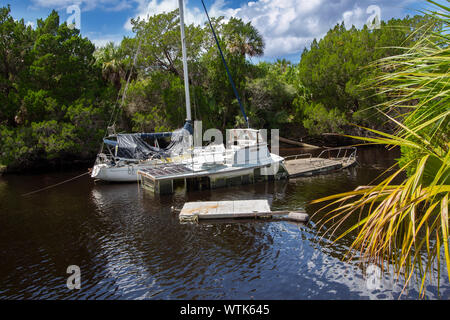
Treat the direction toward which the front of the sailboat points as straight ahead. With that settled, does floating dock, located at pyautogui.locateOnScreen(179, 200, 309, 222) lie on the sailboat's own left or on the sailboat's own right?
on the sailboat's own right

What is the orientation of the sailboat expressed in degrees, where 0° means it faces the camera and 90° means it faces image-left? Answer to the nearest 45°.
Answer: approximately 270°

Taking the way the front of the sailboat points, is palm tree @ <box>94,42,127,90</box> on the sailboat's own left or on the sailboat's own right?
on the sailboat's own left

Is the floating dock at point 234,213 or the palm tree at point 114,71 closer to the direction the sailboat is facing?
the floating dock

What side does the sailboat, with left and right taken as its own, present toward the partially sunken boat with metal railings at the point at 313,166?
front

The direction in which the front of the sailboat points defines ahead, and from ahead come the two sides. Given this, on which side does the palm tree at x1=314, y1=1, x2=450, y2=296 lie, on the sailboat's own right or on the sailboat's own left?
on the sailboat's own right

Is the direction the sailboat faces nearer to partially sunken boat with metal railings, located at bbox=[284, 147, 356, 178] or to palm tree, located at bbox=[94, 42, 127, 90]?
the partially sunken boat with metal railings
